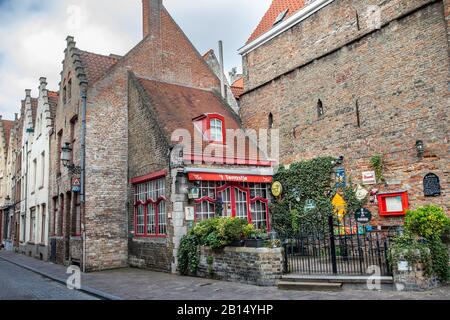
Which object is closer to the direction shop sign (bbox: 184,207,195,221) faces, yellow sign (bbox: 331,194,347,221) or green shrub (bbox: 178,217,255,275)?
the green shrub

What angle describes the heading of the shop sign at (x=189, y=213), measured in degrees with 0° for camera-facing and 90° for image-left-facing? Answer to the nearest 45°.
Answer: approximately 0°

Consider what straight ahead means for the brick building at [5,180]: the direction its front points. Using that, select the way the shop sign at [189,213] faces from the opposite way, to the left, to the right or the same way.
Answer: to the right

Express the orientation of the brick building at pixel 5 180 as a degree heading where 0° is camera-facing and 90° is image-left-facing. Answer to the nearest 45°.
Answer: approximately 270°

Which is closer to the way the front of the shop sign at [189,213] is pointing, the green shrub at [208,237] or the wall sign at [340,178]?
the green shrub

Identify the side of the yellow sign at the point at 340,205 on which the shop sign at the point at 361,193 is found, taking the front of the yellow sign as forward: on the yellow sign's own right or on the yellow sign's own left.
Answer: on the yellow sign's own left

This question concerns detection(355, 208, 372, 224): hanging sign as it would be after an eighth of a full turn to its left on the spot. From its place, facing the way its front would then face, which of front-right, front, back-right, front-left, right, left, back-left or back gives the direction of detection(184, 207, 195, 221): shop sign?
back-right

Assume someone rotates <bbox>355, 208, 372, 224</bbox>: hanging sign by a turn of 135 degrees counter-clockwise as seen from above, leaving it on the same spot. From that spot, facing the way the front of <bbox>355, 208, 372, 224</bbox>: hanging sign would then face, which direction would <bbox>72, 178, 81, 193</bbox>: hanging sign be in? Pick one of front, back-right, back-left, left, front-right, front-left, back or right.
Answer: back-left
